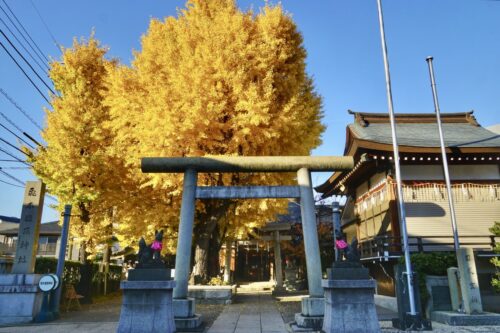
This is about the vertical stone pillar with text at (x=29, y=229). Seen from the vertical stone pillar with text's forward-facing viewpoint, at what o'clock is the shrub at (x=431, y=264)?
The shrub is roughly at 10 o'clock from the vertical stone pillar with text.

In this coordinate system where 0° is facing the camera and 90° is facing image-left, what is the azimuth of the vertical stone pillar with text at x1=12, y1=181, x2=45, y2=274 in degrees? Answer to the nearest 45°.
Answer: approximately 0°

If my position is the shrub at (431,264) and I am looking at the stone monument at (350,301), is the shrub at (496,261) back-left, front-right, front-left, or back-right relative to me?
back-left

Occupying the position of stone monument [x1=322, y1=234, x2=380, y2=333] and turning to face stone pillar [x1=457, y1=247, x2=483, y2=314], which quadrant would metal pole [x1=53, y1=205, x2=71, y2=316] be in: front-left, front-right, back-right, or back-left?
back-left

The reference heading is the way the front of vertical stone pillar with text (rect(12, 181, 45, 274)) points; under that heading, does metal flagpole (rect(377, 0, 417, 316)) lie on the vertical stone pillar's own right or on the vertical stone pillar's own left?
on the vertical stone pillar's own left

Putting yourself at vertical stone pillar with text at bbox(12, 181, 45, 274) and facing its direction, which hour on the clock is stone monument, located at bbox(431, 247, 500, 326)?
The stone monument is roughly at 10 o'clock from the vertical stone pillar with text.

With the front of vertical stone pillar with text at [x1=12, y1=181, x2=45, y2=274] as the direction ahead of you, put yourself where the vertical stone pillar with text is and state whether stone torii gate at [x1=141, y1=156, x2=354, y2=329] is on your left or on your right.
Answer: on your left

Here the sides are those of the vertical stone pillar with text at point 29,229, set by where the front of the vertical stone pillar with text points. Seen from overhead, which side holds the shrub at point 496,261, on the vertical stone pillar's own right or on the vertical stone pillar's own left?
on the vertical stone pillar's own left
